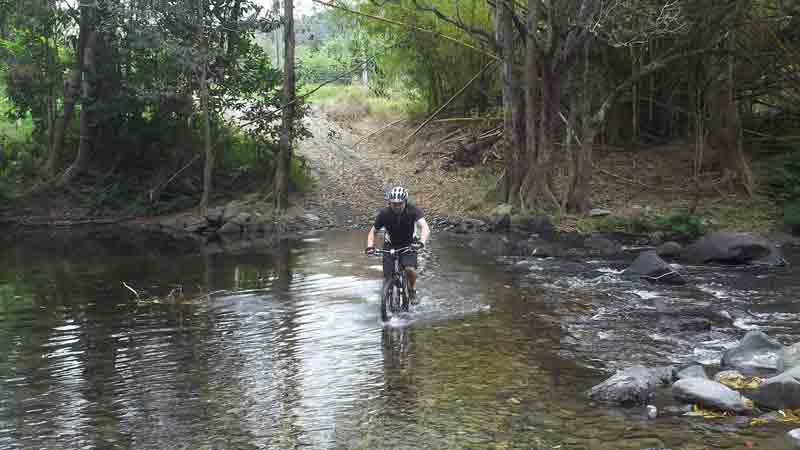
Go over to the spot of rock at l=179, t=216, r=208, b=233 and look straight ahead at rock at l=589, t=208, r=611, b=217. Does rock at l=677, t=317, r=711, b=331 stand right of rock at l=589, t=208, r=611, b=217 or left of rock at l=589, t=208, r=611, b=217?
right

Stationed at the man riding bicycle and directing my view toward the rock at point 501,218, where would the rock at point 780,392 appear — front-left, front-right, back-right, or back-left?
back-right

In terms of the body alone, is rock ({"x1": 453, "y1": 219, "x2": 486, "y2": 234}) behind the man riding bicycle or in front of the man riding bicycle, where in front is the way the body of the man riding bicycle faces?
behind

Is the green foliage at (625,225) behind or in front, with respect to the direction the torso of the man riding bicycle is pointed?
behind

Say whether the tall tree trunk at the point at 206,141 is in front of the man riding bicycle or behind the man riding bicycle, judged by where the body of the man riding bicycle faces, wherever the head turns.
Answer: behind

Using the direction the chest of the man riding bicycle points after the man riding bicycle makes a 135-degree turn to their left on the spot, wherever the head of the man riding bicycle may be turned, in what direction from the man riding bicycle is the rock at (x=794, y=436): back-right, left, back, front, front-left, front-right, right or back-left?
right

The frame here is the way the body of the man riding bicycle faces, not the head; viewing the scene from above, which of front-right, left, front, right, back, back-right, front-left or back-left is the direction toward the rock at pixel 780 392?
front-left

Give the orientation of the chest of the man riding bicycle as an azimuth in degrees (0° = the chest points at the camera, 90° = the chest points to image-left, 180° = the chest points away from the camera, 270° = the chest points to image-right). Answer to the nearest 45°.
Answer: approximately 0°

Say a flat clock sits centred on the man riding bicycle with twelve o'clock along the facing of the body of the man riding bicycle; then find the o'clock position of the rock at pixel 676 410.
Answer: The rock is roughly at 11 o'clock from the man riding bicycle.

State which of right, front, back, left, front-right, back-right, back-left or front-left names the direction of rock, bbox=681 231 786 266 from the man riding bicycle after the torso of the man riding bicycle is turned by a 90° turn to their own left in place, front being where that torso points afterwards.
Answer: front-left

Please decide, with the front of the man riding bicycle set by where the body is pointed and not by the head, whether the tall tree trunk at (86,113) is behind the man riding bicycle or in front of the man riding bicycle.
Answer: behind

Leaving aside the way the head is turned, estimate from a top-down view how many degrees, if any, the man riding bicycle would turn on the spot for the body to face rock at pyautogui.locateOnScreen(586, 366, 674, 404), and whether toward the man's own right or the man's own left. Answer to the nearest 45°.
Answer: approximately 45° to the man's own left

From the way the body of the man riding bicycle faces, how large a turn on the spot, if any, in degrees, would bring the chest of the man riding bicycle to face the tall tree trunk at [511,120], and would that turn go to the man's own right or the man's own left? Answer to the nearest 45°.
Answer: approximately 180°

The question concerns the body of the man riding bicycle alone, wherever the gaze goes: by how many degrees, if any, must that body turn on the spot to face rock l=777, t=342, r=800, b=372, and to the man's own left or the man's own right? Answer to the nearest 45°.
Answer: approximately 45° to the man's own left
